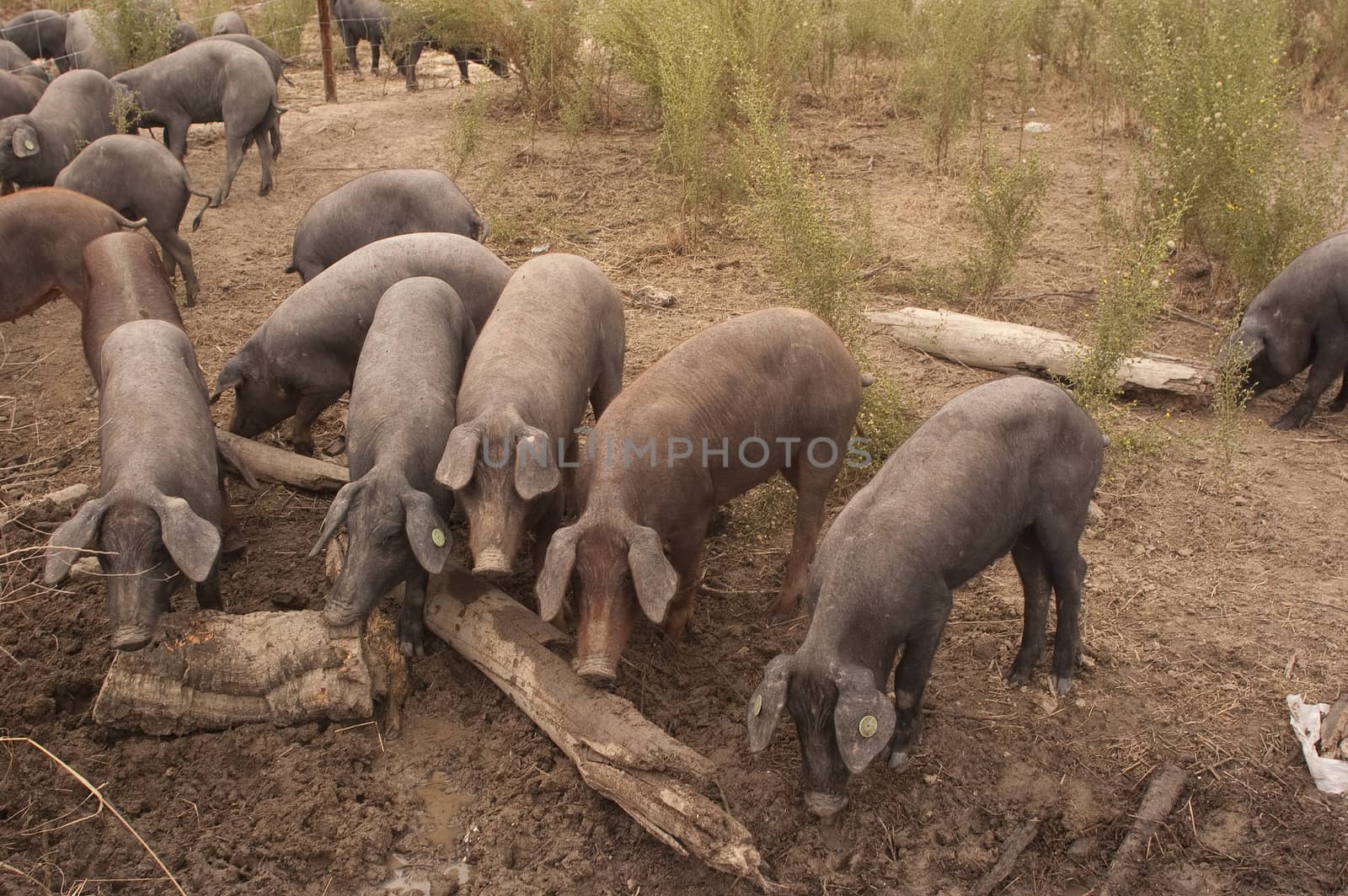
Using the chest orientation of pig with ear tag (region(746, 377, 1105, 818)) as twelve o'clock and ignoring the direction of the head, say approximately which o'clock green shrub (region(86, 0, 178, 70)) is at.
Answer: The green shrub is roughly at 3 o'clock from the pig with ear tag.

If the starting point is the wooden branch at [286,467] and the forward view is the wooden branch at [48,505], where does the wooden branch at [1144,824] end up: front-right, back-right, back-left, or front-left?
back-left

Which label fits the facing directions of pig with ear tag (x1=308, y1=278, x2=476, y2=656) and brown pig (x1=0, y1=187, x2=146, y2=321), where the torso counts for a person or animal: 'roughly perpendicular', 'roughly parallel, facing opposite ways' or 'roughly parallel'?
roughly perpendicular

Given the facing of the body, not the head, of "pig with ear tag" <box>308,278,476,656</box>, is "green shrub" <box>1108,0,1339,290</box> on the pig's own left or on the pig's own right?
on the pig's own left

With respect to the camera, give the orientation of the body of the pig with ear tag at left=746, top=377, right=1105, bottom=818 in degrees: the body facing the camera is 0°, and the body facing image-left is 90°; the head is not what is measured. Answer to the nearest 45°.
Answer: approximately 45°

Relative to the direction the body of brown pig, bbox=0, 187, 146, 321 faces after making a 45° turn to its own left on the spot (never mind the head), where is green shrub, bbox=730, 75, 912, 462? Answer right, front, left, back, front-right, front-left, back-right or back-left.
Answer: left

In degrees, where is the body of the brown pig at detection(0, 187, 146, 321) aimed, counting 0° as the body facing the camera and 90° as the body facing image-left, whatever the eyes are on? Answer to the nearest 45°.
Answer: approximately 90°

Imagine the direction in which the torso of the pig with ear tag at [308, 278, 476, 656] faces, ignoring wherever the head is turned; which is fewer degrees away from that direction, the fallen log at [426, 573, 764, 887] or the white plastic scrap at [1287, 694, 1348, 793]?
the fallen log

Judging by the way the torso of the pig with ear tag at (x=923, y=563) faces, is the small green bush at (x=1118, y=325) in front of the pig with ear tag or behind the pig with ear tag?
behind

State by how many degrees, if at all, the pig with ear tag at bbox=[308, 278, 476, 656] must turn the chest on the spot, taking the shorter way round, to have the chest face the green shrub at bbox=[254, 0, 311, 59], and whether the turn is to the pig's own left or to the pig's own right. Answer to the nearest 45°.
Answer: approximately 180°

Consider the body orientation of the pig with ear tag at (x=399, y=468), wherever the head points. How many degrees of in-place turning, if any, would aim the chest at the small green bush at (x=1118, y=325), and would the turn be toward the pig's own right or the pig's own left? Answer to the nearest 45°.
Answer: approximately 90° to the pig's own left

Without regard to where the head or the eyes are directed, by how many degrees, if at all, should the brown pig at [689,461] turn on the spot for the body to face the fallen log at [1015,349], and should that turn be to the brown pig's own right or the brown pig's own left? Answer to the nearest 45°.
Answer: approximately 180°

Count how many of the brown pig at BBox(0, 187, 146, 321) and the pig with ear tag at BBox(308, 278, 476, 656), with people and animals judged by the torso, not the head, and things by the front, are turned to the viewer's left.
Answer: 1
